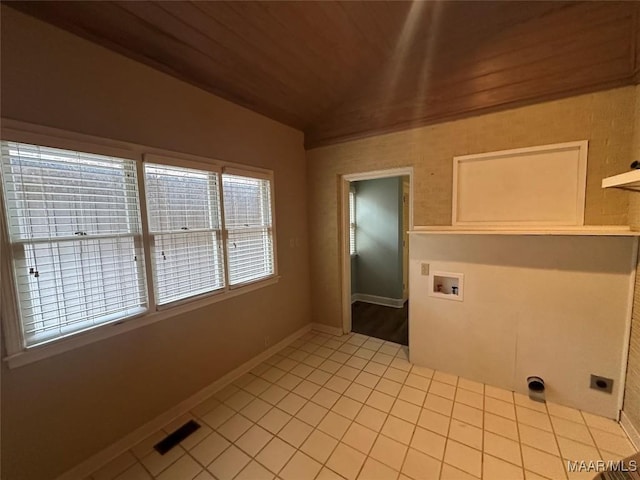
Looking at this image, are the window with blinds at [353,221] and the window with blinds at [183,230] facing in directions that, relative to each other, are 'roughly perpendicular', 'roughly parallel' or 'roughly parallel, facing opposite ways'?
roughly parallel

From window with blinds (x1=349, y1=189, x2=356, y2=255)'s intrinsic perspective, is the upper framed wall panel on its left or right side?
on its right

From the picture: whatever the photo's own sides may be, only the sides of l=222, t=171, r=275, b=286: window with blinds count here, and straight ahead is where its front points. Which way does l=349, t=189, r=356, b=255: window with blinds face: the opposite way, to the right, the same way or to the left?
the same way

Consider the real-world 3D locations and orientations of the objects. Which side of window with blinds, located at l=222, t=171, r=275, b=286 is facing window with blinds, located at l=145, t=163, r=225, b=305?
right

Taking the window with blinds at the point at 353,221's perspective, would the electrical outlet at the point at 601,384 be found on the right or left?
on its right

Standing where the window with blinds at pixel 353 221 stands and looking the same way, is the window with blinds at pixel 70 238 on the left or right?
on its right

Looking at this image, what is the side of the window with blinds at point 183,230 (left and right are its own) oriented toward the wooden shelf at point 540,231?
front

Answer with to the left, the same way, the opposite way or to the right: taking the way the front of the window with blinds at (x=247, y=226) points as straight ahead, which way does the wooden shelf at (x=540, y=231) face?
to the right

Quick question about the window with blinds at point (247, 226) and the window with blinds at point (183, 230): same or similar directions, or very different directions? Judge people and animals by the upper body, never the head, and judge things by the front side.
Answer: same or similar directions

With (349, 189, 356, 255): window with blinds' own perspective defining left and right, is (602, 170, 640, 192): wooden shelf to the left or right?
on its right

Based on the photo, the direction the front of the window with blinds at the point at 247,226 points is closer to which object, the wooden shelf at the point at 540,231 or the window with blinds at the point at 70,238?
the wooden shelf

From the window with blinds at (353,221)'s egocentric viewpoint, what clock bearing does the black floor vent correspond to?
The black floor vent is roughly at 4 o'clock from the window with blinds.

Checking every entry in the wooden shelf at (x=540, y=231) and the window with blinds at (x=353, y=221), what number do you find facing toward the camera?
1

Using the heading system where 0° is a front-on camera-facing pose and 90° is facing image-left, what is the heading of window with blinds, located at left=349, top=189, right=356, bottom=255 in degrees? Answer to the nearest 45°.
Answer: approximately 270°

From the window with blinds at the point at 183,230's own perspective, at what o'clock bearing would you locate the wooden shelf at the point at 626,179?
The wooden shelf is roughly at 12 o'clock from the window with blinds.

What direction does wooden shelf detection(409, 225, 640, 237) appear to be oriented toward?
toward the camera

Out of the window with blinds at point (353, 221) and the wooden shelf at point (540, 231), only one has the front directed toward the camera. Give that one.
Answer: the wooden shelf

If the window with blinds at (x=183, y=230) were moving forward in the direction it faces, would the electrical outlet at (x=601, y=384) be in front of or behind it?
in front
